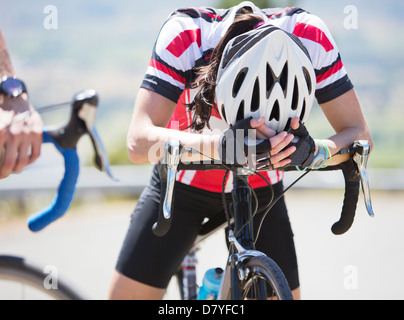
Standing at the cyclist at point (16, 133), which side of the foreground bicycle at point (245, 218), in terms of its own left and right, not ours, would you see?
right

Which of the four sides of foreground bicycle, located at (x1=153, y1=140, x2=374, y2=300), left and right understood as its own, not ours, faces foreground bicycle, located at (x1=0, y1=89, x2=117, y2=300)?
right

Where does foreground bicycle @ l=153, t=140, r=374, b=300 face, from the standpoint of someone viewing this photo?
facing the viewer and to the right of the viewer

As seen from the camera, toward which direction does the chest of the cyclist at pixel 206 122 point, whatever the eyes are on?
toward the camera
